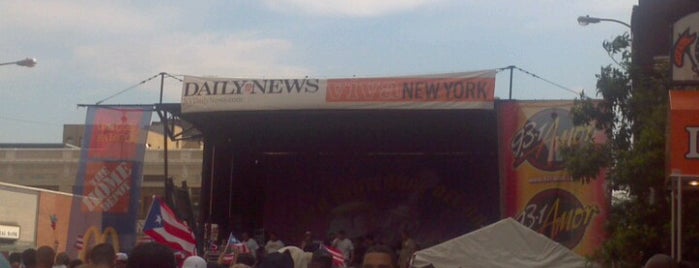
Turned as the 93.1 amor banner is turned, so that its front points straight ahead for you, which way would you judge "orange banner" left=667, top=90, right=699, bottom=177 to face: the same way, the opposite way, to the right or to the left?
the same way

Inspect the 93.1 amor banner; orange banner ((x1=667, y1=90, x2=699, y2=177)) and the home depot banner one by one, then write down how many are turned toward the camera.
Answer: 3

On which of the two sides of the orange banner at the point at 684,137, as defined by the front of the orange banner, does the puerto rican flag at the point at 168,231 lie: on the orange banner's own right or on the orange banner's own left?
on the orange banner's own right

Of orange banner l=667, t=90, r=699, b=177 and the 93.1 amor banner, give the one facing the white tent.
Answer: the 93.1 amor banner

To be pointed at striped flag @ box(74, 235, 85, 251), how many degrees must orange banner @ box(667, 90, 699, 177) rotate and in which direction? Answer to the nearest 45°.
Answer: approximately 135° to its right

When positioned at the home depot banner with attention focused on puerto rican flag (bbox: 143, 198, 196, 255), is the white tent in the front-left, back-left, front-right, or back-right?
front-left

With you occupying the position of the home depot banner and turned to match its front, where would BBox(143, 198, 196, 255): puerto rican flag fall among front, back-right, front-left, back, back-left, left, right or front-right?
front

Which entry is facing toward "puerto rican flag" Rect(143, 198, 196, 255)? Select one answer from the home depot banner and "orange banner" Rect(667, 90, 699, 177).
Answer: the home depot banner

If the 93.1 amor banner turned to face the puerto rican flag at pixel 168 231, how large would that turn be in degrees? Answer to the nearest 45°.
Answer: approximately 45° to its right

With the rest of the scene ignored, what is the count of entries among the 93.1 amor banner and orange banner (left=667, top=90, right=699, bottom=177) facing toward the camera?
2

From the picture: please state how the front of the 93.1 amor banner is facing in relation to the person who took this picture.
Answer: facing the viewer

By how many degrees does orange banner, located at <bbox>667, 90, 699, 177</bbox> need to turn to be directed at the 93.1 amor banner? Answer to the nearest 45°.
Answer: approximately 180°

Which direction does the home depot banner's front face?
toward the camera

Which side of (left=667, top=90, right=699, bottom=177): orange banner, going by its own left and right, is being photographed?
front
